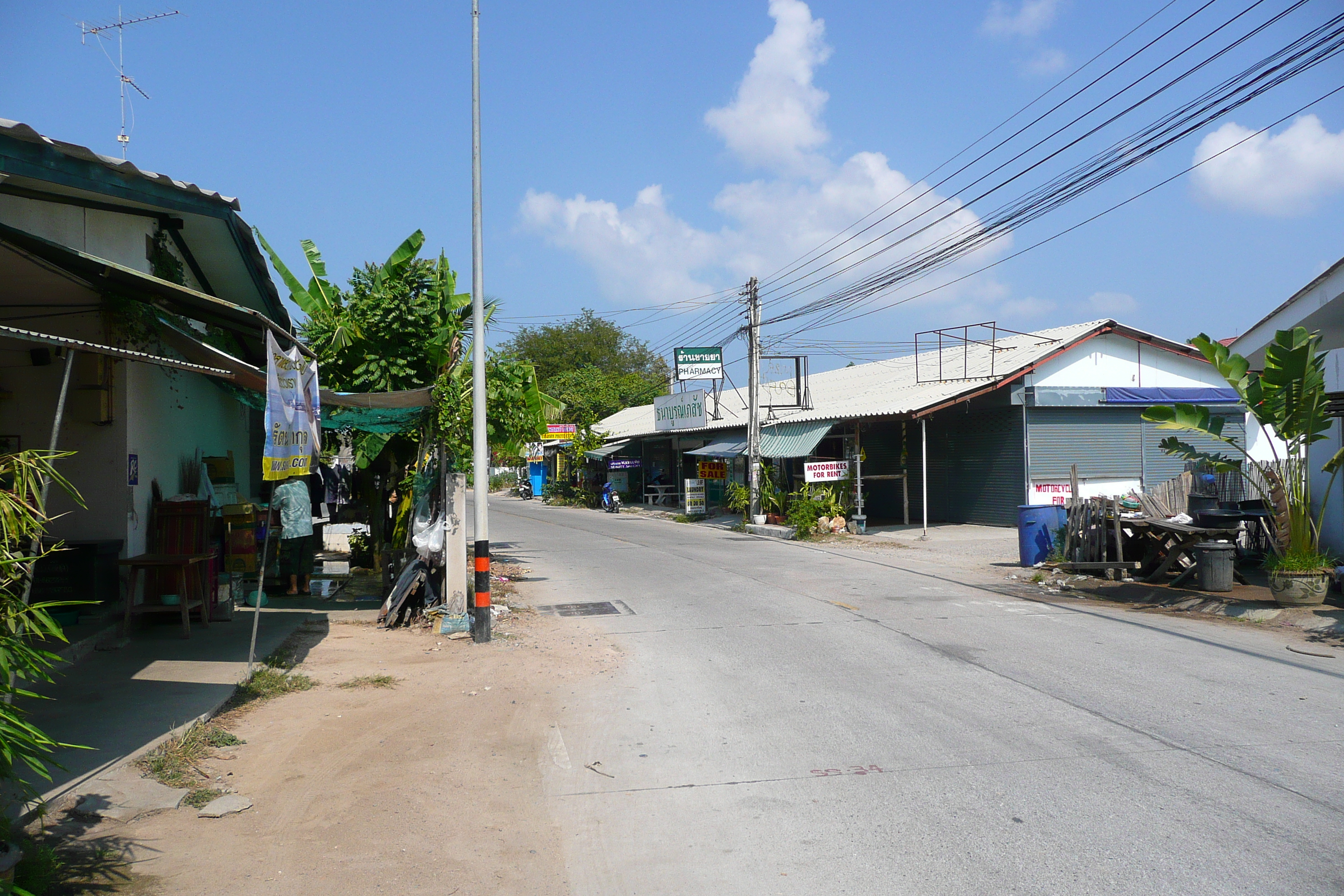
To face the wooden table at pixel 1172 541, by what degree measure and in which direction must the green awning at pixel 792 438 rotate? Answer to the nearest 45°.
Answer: approximately 90° to its left

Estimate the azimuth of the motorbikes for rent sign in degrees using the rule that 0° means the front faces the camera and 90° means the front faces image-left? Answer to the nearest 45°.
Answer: approximately 0°

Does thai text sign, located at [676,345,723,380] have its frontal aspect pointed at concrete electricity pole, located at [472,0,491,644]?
yes

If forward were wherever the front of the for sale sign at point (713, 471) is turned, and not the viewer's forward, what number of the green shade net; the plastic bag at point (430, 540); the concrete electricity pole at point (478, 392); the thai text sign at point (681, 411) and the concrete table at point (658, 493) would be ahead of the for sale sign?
3

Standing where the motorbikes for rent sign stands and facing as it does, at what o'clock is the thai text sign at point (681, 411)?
The thai text sign is roughly at 5 o'clock from the motorbikes for rent sign.

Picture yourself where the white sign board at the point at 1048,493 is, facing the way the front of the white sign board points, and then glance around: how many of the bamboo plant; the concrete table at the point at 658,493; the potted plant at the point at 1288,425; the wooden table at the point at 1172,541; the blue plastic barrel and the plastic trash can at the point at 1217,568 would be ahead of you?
5

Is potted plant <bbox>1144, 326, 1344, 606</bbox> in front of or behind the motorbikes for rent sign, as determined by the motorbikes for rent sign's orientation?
in front

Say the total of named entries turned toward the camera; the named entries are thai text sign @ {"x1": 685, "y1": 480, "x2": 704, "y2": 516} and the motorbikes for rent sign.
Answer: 2

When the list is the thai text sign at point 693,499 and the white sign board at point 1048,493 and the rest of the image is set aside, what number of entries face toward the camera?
2

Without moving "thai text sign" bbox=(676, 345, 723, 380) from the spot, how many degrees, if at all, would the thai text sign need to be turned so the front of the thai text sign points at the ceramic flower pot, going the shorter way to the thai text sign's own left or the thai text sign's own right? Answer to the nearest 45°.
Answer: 0° — it already faces it

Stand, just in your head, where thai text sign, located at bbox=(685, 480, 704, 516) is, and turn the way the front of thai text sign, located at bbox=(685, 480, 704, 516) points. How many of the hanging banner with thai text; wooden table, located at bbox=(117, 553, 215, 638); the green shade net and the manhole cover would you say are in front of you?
4

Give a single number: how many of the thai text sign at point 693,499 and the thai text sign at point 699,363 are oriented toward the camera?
2

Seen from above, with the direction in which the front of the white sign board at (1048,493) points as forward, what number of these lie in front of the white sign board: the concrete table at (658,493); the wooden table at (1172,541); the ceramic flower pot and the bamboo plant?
3

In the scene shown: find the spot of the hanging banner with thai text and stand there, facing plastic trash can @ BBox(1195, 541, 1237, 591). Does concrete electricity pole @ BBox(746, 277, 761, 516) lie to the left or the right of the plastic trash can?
left

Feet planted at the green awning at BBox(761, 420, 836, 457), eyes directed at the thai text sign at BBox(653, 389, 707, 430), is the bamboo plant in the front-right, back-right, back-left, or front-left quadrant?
back-left

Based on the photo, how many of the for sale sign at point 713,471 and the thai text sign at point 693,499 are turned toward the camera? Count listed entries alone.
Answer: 2
